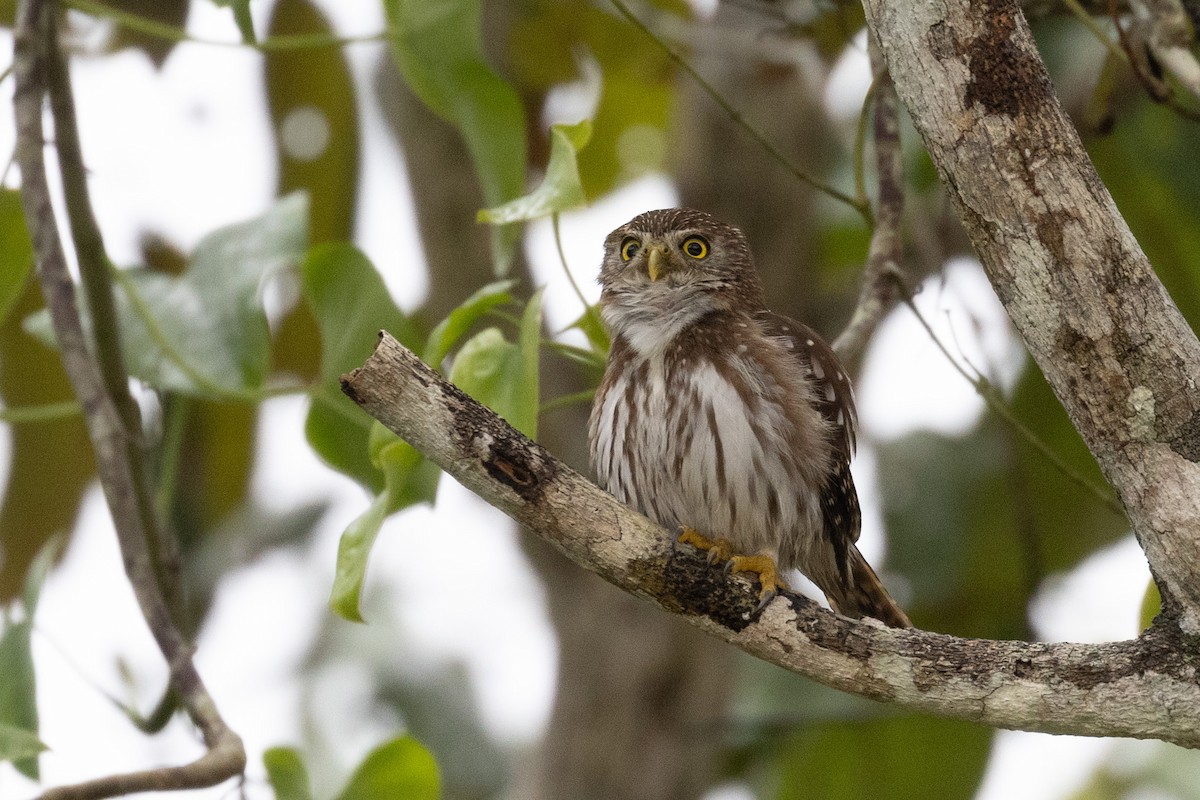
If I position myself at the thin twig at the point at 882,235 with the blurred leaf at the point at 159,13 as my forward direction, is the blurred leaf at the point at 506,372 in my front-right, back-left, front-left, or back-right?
front-left

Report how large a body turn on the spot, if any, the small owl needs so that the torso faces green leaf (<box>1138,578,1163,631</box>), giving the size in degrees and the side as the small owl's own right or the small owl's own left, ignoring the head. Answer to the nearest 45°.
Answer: approximately 90° to the small owl's own left

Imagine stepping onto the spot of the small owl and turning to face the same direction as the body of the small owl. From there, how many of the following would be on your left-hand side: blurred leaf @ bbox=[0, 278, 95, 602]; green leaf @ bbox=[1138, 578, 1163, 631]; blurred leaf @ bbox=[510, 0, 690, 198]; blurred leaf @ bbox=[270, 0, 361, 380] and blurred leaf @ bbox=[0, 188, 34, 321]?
1

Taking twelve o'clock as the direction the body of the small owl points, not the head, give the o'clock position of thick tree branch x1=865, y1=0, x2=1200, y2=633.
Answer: The thick tree branch is roughly at 8 o'clock from the small owl.

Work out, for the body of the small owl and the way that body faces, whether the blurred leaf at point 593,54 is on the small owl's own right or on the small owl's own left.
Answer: on the small owl's own right

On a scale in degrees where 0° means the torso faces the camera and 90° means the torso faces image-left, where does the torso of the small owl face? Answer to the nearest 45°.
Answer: approximately 45°

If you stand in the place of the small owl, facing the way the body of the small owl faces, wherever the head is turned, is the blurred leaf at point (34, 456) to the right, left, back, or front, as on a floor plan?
right

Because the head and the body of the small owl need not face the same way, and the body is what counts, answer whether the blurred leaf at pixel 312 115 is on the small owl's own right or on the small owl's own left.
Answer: on the small owl's own right

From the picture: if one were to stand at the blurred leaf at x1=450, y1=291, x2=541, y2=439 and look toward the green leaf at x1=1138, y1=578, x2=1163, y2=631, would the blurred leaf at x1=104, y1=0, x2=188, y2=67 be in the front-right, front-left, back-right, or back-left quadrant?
back-left
